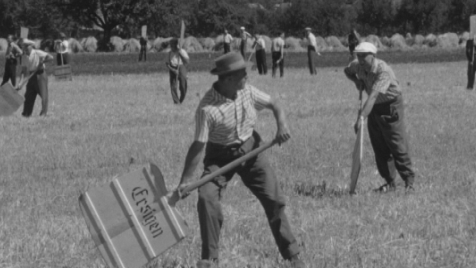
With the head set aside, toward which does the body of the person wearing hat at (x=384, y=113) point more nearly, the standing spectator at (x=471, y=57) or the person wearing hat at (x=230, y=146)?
the person wearing hat

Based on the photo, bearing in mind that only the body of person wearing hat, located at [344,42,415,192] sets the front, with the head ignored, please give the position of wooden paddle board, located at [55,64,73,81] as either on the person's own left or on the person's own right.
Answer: on the person's own right

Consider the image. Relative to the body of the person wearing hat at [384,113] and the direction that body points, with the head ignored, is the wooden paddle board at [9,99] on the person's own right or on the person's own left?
on the person's own right

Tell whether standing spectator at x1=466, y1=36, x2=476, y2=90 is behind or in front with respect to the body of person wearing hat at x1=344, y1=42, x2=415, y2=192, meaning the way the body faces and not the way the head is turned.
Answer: behind

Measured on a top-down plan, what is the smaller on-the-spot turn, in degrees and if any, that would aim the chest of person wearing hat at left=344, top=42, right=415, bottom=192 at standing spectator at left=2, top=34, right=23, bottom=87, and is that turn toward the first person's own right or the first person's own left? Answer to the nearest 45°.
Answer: approximately 90° to the first person's own right

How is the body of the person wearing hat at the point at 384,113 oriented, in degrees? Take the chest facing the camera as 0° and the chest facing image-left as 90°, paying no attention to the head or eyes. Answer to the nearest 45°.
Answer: approximately 45°
